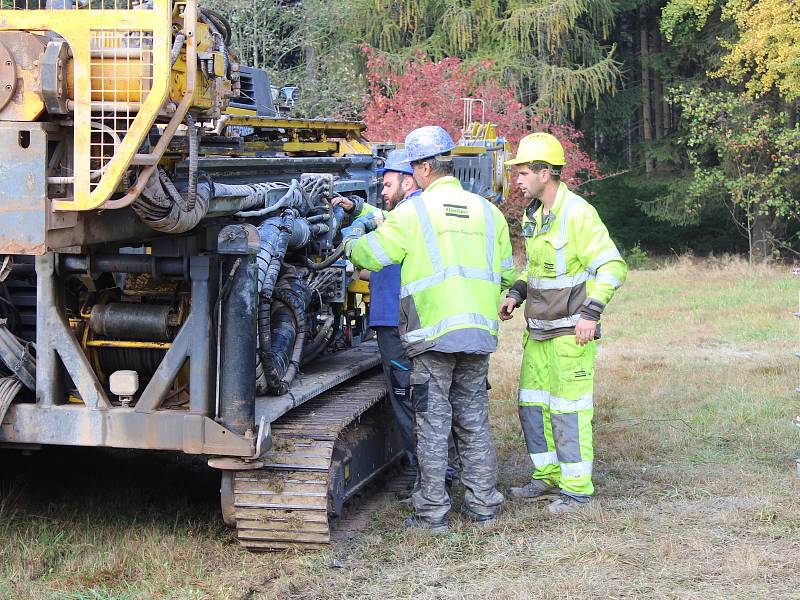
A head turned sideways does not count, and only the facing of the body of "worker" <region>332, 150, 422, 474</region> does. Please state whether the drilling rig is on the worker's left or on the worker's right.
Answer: on the worker's left

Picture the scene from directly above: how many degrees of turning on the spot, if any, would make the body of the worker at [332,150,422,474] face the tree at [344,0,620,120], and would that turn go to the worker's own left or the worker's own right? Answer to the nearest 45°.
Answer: approximately 90° to the worker's own right

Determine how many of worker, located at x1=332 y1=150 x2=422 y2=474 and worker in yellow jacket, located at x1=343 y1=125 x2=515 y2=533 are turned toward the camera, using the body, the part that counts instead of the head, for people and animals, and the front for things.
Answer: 0

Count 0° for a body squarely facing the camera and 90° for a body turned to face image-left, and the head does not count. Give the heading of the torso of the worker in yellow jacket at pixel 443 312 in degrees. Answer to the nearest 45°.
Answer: approximately 135°

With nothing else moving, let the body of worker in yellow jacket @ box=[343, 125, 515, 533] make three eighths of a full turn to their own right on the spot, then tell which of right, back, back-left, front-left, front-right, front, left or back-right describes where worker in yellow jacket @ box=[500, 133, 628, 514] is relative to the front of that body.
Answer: front-left

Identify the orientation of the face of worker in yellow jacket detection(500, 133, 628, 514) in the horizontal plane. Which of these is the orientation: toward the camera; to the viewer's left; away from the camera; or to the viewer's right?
to the viewer's left

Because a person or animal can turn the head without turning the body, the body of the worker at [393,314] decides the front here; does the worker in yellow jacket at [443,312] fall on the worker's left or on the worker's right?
on the worker's left

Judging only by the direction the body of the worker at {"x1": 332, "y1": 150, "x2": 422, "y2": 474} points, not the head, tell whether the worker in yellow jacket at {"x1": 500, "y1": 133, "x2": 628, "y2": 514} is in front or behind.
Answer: behind

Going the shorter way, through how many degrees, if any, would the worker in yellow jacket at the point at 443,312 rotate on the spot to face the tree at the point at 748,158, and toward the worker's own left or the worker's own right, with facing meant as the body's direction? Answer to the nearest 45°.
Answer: approximately 45° to the worker's own right

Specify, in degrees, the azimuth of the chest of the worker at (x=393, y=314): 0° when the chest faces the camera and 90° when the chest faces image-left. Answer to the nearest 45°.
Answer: approximately 90°

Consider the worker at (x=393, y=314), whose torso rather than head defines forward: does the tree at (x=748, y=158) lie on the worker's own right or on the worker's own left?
on the worker's own right

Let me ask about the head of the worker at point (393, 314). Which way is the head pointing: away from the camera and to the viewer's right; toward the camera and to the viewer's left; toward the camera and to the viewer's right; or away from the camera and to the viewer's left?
toward the camera and to the viewer's left
